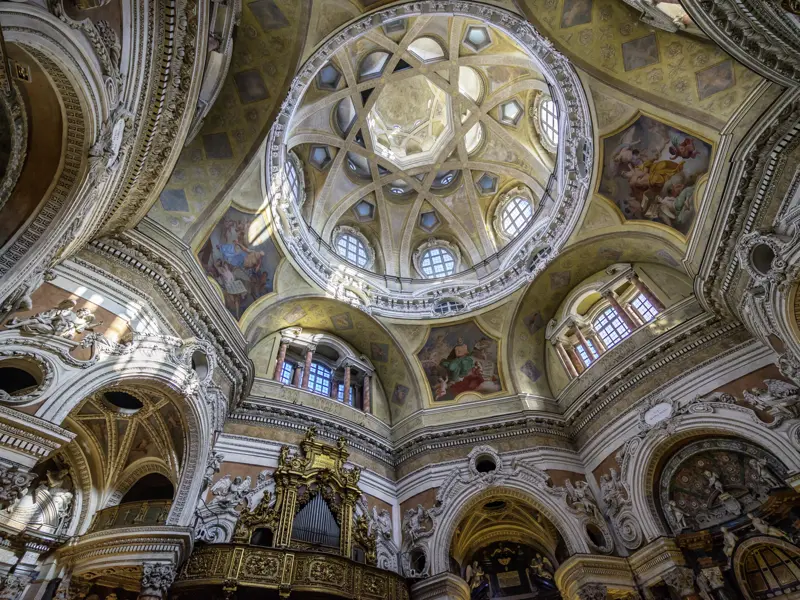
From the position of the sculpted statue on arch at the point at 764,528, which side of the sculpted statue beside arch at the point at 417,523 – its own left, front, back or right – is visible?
left

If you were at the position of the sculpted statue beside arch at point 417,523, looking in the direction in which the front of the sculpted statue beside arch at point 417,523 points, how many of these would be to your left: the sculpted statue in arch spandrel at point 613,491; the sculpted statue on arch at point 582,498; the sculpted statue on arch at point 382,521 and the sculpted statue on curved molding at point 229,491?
2

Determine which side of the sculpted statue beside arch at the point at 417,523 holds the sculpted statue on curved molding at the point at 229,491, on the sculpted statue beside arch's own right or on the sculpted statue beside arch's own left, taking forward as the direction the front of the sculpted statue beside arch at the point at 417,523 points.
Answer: on the sculpted statue beside arch's own right

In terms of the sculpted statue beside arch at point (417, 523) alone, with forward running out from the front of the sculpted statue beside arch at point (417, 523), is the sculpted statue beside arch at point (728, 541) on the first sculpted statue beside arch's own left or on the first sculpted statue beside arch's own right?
on the first sculpted statue beside arch's own left

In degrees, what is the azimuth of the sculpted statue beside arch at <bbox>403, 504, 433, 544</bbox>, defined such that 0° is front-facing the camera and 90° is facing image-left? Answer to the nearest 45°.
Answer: approximately 0°

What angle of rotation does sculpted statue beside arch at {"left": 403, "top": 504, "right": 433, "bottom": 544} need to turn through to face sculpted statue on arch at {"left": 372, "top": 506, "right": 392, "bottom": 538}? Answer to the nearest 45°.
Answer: approximately 90° to its right

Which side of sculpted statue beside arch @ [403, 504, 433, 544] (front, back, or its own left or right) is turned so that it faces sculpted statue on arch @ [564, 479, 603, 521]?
left
